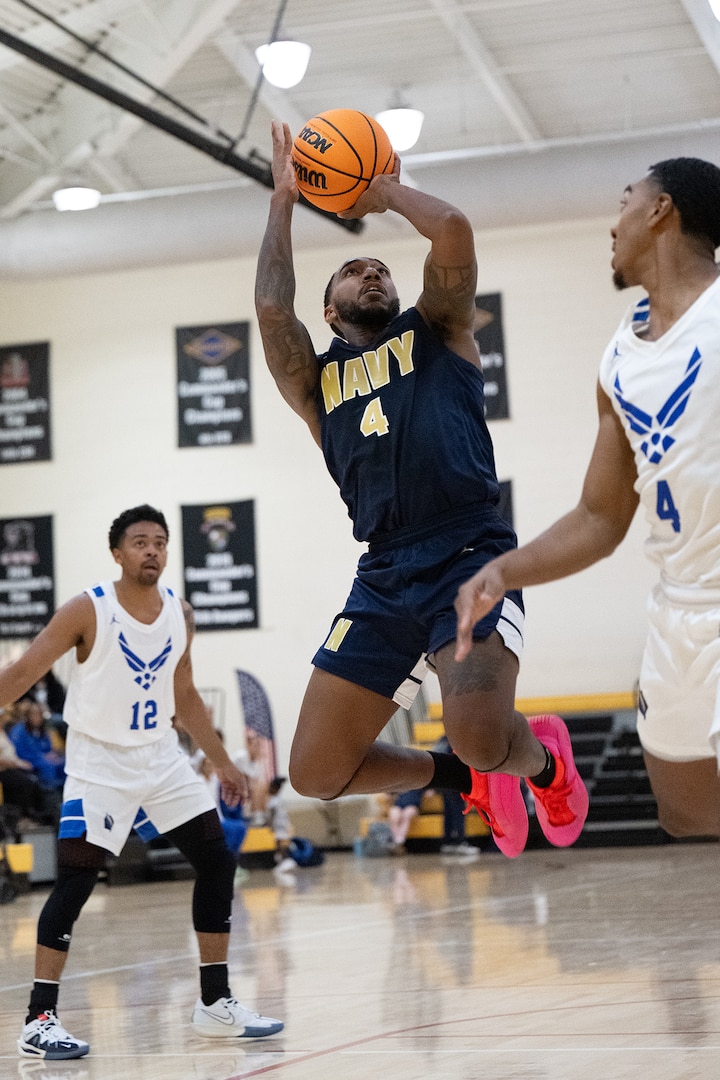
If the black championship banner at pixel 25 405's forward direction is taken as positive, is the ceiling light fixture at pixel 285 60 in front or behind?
in front

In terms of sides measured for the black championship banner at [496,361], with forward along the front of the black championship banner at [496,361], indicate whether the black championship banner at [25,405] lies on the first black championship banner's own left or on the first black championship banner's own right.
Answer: on the first black championship banner's own right

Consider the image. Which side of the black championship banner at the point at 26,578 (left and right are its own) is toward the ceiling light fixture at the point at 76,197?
front

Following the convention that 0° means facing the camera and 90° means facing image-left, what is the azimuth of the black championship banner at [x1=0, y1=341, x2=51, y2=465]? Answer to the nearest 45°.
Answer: approximately 0°

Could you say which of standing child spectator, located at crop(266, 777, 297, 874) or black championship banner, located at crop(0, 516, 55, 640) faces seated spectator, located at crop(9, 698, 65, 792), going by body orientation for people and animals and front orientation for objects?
the black championship banner

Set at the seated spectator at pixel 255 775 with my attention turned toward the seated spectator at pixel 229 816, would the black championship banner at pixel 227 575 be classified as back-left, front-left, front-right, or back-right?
back-right

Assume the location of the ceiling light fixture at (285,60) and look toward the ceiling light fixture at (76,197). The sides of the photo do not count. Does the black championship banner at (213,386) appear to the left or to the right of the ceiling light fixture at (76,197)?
right

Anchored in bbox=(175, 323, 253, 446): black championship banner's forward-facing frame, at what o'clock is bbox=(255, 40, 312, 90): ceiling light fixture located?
The ceiling light fixture is roughly at 12 o'clock from the black championship banner.

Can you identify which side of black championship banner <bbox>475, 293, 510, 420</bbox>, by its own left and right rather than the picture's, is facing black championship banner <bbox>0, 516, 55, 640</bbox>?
right
